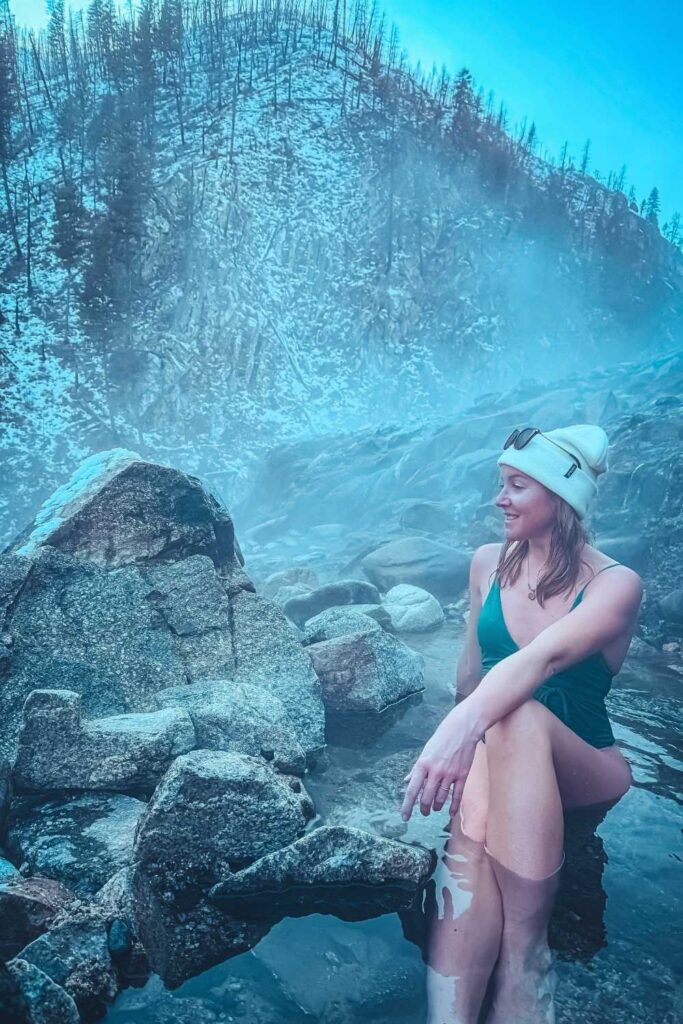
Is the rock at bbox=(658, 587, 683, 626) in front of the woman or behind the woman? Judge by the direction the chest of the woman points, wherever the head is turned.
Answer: behind

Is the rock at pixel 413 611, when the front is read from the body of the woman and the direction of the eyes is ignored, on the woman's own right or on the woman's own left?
on the woman's own right

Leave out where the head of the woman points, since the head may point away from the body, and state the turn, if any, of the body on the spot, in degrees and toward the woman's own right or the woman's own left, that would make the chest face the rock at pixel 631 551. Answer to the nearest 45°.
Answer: approximately 135° to the woman's own right

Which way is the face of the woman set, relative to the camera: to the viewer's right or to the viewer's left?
to the viewer's left

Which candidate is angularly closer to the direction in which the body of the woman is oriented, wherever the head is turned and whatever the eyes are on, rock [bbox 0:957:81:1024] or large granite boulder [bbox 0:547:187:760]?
the rock

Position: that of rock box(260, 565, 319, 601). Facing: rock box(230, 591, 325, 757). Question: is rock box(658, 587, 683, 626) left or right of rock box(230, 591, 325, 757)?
left

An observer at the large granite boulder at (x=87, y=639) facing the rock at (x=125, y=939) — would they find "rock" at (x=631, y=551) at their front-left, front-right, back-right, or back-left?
back-left

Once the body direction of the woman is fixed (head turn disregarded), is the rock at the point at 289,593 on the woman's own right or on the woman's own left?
on the woman's own right

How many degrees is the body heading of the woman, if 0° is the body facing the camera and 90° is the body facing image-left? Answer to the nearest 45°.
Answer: approximately 45°

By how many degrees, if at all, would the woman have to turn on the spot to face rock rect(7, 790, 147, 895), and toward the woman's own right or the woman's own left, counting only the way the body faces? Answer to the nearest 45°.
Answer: approximately 45° to the woman's own right
